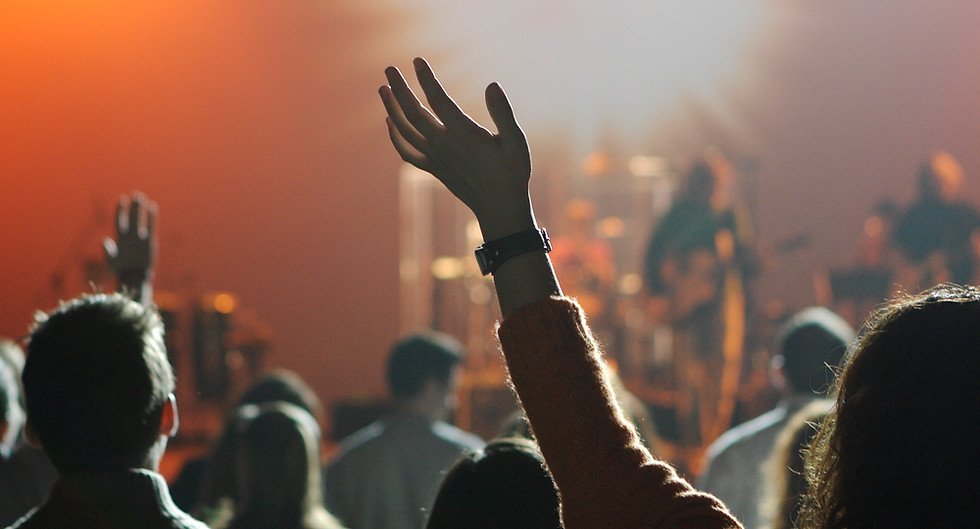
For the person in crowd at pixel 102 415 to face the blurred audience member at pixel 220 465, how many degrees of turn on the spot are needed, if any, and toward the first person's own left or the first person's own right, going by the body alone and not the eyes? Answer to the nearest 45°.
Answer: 0° — they already face them

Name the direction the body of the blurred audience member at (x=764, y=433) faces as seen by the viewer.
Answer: away from the camera

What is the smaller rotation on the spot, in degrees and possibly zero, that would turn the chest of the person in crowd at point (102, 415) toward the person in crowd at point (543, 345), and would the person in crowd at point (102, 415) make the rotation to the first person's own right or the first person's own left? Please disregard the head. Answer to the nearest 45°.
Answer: approximately 135° to the first person's own right

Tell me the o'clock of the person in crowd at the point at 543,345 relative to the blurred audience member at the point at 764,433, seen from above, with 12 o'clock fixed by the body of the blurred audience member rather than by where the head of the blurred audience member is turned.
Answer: The person in crowd is roughly at 6 o'clock from the blurred audience member.

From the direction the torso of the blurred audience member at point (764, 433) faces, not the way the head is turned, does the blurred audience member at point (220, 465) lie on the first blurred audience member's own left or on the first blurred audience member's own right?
on the first blurred audience member's own left

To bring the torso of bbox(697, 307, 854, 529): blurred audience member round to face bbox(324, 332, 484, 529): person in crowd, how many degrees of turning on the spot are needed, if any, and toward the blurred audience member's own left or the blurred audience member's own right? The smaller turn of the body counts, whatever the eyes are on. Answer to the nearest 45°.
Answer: approximately 90° to the blurred audience member's own left

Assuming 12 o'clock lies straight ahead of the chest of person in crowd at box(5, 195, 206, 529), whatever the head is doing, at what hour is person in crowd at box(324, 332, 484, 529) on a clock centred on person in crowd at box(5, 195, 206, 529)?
person in crowd at box(324, 332, 484, 529) is roughly at 1 o'clock from person in crowd at box(5, 195, 206, 529).

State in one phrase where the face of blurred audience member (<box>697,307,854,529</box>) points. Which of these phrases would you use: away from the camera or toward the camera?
away from the camera

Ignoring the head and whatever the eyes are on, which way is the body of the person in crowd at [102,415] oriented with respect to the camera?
away from the camera

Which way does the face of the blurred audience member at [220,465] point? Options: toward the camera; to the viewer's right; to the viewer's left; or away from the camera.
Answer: away from the camera

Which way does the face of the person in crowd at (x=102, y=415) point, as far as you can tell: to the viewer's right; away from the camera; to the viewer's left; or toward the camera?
away from the camera

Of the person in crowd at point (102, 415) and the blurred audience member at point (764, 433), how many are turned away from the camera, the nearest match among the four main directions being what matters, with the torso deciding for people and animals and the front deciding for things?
2

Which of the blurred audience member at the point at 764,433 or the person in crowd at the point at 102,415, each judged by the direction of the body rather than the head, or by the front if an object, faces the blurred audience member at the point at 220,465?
the person in crowd
